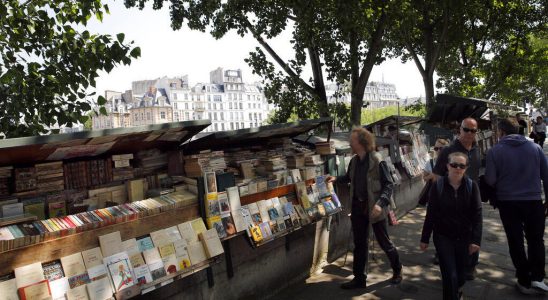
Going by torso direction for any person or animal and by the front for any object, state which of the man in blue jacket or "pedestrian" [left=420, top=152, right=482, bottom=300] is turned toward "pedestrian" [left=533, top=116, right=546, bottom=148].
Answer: the man in blue jacket

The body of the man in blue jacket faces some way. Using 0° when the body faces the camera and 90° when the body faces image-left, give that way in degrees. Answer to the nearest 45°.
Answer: approximately 180°

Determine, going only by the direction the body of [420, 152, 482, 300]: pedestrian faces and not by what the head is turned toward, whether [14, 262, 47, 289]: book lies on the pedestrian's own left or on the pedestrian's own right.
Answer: on the pedestrian's own right

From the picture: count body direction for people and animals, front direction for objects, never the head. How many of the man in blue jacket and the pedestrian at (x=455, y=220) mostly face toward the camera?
1

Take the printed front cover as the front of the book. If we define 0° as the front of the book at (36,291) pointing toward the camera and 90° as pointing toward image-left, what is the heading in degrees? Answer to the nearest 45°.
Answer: approximately 315°

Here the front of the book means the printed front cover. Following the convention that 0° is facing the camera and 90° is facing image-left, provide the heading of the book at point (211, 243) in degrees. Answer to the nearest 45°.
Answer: approximately 315°
